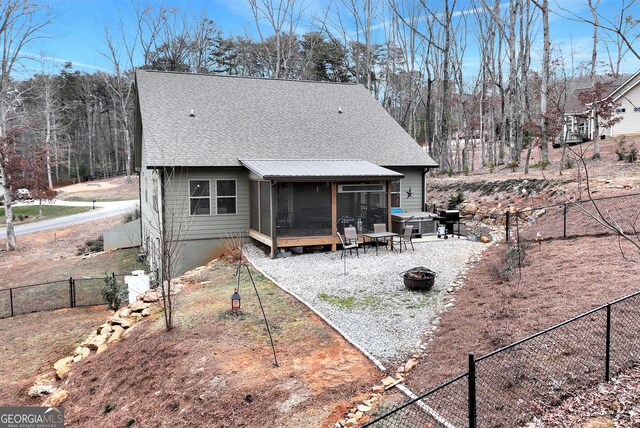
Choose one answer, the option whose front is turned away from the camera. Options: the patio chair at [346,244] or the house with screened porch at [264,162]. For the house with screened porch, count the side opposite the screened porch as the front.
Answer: the house with screened porch

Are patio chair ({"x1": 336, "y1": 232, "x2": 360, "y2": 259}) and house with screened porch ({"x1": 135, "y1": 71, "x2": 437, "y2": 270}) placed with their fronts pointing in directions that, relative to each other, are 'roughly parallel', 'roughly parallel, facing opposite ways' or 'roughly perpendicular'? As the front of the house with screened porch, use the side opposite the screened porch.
roughly perpendicular

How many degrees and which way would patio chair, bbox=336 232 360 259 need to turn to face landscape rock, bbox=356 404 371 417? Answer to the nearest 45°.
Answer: approximately 90° to its right

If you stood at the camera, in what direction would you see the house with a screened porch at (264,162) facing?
facing away from the viewer

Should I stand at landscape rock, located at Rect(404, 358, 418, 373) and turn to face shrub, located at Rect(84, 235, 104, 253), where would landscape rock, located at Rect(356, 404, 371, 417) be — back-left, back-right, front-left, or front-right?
back-left

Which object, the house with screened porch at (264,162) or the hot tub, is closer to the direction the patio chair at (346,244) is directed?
the hot tub

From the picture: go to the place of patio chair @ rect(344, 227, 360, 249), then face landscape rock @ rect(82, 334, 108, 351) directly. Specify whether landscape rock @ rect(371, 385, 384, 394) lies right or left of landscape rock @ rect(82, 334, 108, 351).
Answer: left

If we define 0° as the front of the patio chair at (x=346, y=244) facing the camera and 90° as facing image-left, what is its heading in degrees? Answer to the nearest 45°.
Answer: approximately 270°

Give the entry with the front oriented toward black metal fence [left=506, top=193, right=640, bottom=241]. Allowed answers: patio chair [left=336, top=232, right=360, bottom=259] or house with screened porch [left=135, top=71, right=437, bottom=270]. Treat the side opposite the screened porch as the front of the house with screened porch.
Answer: the patio chair
